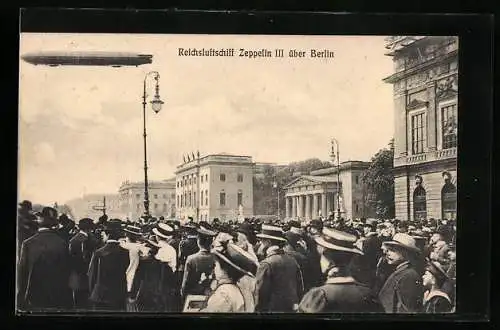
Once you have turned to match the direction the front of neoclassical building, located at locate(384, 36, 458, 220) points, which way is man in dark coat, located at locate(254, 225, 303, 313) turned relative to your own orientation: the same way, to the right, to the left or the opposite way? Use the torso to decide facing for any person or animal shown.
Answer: to the right

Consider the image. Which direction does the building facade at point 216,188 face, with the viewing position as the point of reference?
facing the viewer and to the left of the viewer

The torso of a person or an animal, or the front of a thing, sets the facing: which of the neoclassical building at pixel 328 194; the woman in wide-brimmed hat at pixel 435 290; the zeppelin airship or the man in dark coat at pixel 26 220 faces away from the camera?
the man in dark coat

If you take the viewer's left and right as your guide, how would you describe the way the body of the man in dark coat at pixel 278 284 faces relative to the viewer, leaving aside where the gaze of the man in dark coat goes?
facing away from the viewer and to the left of the viewer

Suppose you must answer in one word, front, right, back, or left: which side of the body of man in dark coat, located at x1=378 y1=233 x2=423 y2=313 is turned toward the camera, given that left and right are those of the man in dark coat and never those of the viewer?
left

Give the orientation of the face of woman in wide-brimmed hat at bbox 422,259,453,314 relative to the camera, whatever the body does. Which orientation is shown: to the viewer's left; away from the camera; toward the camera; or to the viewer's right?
to the viewer's left

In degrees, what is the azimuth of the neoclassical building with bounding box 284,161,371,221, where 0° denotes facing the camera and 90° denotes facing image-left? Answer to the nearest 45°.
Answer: approximately 45°

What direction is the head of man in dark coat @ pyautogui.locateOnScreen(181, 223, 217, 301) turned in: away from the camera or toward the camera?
away from the camera

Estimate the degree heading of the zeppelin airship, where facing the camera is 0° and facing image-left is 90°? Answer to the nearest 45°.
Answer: approximately 90°
